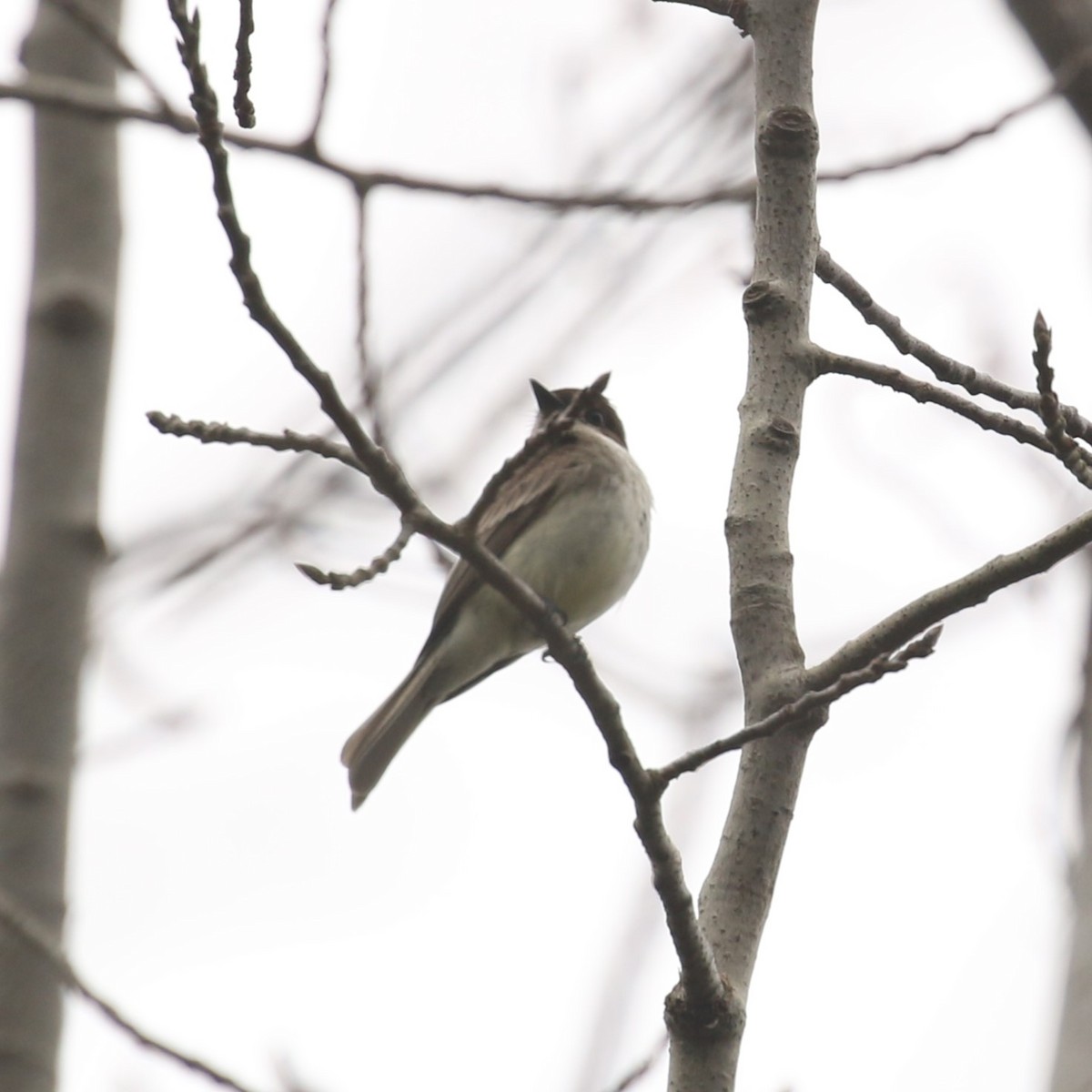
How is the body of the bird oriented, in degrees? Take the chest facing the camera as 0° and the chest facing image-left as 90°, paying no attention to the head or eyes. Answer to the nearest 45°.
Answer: approximately 315°
